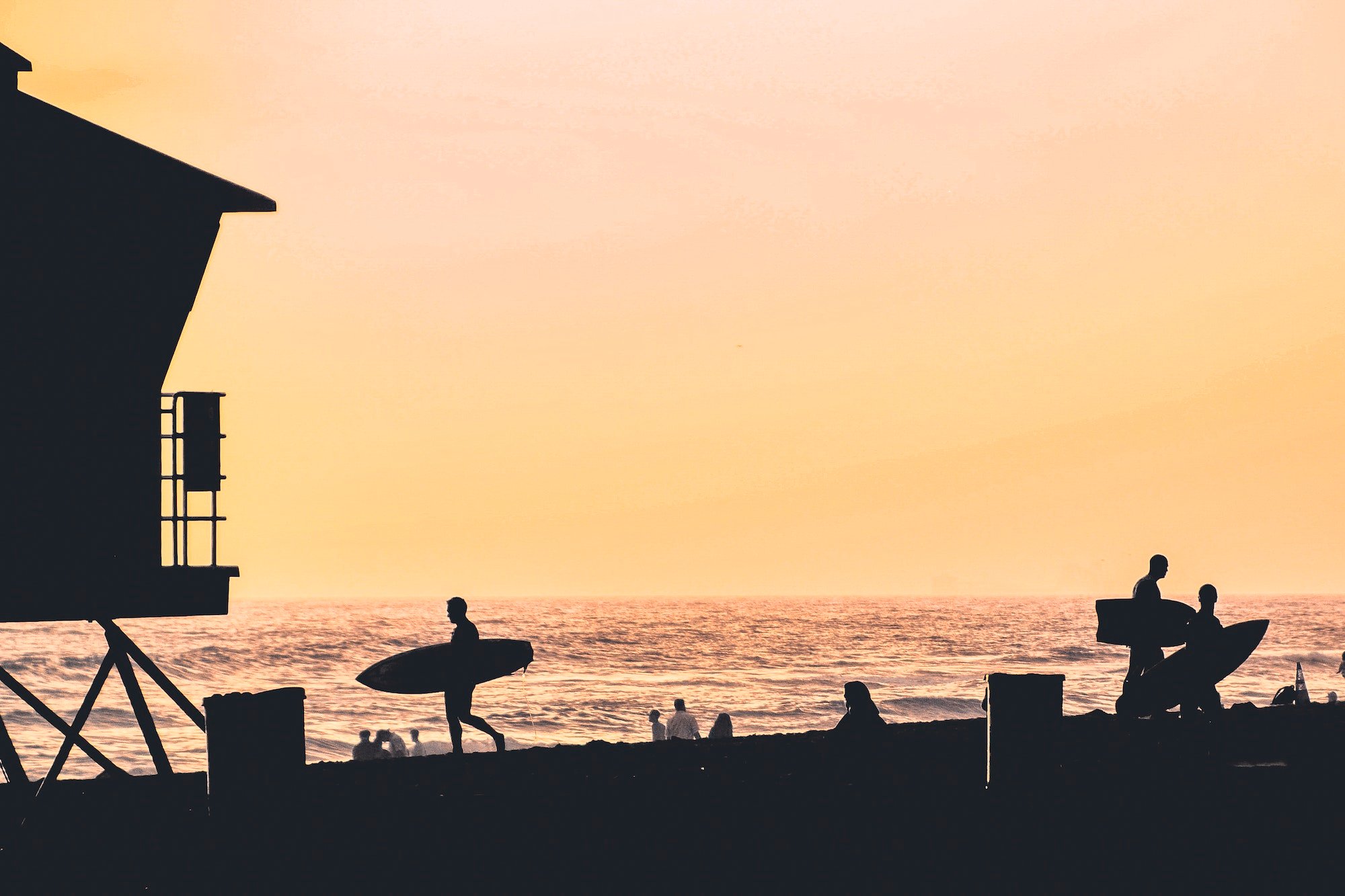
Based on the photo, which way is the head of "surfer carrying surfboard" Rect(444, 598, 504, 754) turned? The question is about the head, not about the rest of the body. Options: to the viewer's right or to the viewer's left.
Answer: to the viewer's left

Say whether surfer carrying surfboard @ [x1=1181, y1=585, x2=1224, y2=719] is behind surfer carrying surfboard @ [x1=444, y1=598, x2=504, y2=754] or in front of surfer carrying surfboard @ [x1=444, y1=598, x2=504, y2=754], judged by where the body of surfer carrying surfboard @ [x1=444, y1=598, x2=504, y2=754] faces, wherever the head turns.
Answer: behind

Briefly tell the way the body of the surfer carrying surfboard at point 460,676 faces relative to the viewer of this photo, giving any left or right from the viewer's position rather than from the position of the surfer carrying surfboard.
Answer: facing to the left of the viewer

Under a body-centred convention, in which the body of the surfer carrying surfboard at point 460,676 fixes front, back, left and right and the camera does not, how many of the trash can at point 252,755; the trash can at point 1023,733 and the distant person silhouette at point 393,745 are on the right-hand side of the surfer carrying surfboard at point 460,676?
1
